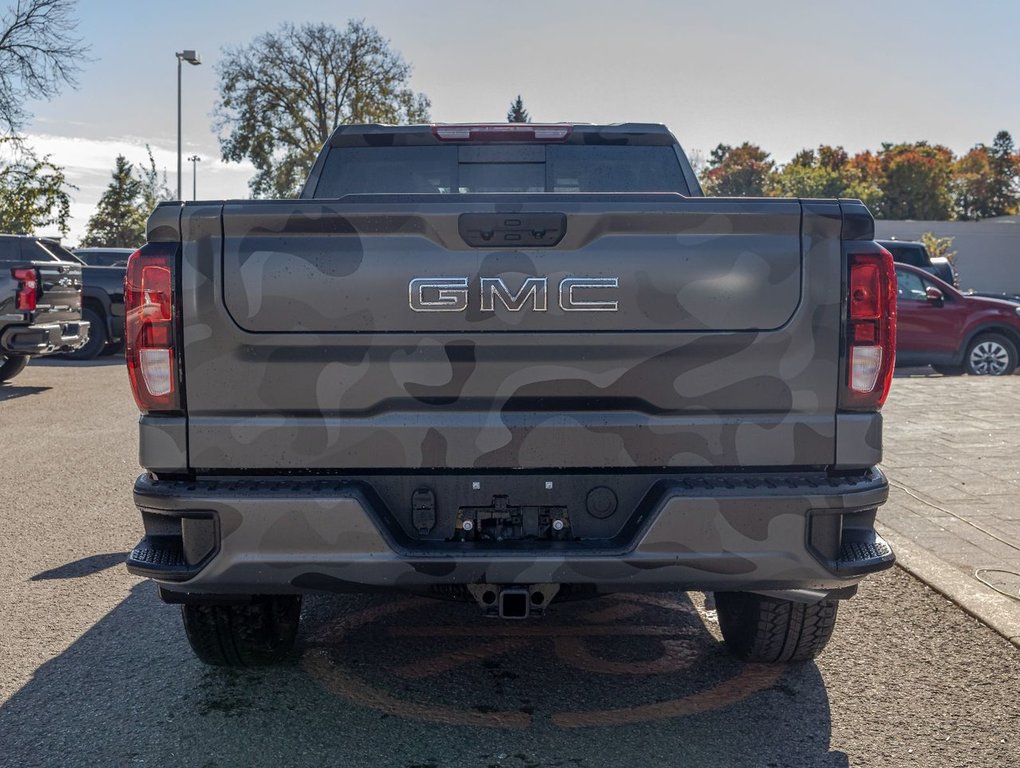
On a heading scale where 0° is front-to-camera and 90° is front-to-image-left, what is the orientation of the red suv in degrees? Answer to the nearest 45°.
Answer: approximately 270°

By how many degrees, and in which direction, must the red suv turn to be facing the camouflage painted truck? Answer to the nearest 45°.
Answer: approximately 90° to its right

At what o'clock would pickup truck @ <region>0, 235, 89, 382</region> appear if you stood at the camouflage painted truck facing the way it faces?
The pickup truck is roughly at 11 o'clock from the camouflage painted truck.

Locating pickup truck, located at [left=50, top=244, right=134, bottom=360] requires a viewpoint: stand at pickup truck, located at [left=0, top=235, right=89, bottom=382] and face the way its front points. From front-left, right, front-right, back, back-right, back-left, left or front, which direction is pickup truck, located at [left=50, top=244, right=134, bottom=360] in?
front-right

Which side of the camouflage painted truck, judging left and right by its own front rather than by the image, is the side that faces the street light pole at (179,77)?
front

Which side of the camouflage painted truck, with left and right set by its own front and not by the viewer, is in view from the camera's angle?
back

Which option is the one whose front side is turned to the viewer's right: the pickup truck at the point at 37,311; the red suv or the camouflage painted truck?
the red suv

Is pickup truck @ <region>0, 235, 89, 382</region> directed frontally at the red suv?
no

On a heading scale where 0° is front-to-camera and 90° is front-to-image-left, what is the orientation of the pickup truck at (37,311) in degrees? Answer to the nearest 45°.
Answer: approximately 135°

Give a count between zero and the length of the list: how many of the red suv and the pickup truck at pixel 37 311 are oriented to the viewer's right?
1

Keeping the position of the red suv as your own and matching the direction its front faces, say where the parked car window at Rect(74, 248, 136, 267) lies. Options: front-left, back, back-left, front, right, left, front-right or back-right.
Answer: back

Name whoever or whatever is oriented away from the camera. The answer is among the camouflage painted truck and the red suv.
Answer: the camouflage painted truck

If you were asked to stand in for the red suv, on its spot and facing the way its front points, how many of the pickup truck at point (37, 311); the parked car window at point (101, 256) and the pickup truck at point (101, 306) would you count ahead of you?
0

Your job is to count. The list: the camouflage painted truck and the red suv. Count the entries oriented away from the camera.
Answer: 1

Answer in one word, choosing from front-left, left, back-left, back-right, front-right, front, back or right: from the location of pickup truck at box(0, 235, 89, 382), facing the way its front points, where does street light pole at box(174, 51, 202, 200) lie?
front-right

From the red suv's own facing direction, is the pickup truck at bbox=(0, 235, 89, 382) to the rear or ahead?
to the rear
